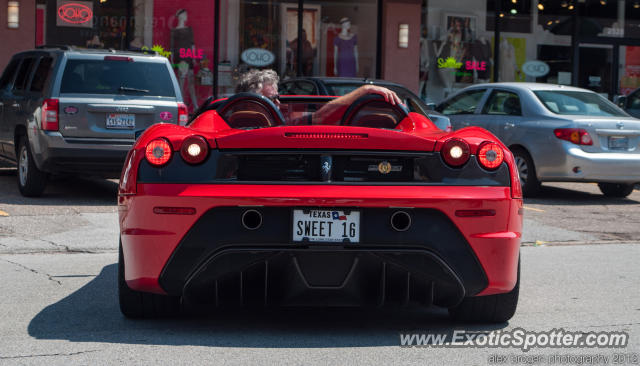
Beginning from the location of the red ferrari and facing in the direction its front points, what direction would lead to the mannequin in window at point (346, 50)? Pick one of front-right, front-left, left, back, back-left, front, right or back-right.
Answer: front

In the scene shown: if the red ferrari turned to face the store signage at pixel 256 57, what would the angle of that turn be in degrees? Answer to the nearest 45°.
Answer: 0° — it already faces it

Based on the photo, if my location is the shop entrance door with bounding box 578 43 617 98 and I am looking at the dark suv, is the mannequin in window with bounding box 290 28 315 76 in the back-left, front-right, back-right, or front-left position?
front-right

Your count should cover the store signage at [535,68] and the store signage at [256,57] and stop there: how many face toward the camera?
2

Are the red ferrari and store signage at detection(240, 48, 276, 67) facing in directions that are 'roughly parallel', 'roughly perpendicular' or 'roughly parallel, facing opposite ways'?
roughly parallel, facing opposite ways

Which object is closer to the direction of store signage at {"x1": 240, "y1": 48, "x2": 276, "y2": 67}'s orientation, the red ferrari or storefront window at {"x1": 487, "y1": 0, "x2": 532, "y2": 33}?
the red ferrari

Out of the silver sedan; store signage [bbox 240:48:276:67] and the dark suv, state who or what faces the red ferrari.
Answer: the store signage

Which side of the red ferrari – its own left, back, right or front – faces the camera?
back

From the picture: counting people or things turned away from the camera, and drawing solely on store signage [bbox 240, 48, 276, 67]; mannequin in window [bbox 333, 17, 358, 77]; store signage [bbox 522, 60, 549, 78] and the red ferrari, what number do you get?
1

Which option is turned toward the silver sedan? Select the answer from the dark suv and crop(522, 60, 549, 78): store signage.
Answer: the store signage

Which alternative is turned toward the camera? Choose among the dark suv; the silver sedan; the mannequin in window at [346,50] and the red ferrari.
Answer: the mannequin in window

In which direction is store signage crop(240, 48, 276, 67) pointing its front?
toward the camera
